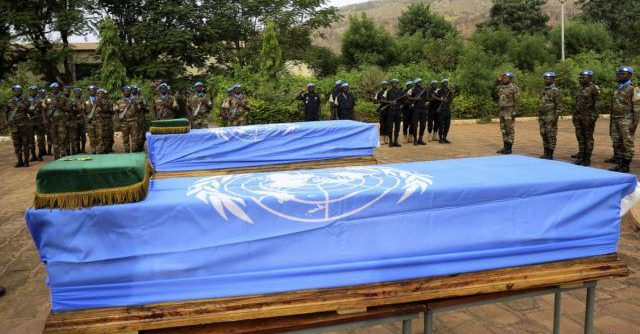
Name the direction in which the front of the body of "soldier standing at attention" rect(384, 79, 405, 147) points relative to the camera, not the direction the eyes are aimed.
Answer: toward the camera

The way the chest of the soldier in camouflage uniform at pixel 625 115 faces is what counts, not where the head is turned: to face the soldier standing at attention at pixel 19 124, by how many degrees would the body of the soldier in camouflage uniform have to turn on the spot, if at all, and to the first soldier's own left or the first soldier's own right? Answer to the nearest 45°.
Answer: approximately 45° to the first soldier's own right

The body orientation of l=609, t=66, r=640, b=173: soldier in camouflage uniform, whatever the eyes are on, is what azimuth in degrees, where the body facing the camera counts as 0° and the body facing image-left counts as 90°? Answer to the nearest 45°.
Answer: approximately 45°

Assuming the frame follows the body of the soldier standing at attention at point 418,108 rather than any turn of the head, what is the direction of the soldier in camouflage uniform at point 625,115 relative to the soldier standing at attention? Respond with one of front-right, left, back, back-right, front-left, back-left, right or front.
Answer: front-left

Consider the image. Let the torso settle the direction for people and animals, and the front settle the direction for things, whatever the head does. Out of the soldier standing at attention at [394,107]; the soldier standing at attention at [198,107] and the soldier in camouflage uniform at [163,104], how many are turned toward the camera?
3

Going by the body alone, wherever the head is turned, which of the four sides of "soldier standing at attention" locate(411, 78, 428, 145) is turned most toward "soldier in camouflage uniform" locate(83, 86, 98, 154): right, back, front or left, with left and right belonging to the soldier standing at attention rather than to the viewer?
right

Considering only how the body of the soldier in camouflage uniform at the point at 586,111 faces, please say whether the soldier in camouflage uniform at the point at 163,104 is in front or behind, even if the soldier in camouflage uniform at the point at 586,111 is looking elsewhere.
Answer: in front

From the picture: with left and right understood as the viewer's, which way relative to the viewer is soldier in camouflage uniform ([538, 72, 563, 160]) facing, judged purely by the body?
facing the viewer and to the left of the viewer

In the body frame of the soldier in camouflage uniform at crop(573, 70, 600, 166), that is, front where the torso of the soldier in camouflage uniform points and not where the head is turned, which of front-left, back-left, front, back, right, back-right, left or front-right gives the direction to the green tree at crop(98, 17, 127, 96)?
front-right

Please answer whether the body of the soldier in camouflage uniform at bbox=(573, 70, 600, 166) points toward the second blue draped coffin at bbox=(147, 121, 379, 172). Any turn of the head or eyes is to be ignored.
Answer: yes

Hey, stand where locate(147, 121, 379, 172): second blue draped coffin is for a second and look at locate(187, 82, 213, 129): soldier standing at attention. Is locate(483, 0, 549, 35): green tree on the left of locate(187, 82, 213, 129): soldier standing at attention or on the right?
right

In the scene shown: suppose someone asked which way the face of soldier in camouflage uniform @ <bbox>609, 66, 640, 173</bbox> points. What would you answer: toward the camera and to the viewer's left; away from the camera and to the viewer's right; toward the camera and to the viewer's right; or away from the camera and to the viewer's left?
toward the camera and to the viewer's left

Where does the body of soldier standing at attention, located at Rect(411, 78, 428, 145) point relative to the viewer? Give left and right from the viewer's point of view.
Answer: facing the viewer

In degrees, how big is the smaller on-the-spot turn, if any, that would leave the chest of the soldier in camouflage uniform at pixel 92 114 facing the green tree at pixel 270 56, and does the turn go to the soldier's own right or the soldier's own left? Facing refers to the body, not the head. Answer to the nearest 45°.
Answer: approximately 90° to the soldier's own left

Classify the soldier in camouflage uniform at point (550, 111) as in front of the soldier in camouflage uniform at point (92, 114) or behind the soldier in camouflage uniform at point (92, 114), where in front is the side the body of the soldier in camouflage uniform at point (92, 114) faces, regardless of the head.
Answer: in front

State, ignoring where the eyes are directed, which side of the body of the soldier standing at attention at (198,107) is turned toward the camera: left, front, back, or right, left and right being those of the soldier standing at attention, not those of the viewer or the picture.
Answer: front
